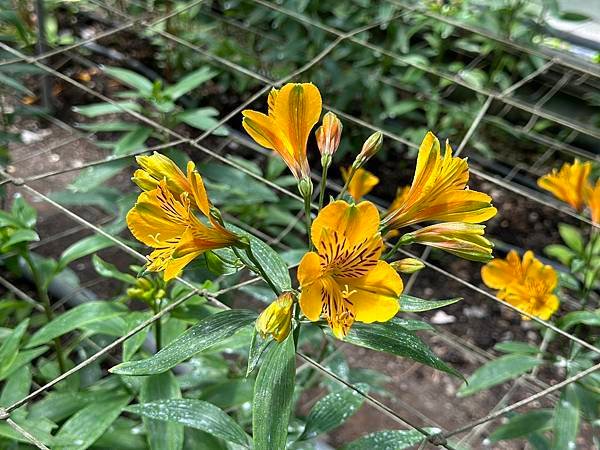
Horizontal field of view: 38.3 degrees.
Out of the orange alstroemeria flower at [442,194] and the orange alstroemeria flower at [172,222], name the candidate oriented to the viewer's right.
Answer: the orange alstroemeria flower at [442,194]

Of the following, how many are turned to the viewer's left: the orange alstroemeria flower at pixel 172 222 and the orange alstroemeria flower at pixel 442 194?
1

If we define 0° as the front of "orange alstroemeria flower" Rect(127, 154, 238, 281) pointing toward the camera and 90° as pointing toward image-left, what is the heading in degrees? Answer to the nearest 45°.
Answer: approximately 90°

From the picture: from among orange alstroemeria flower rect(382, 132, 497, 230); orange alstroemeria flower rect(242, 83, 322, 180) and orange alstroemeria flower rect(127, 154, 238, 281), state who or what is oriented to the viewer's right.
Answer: orange alstroemeria flower rect(382, 132, 497, 230)

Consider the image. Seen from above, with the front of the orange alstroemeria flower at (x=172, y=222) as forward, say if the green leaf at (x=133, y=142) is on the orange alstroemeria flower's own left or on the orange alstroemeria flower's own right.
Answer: on the orange alstroemeria flower's own right

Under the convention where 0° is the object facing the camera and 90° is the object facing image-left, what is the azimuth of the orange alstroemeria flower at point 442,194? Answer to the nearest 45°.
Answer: approximately 270°

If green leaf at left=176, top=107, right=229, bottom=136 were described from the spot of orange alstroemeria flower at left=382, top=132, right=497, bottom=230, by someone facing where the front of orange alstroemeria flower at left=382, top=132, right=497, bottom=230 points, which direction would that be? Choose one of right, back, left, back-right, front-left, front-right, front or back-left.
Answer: back-left
